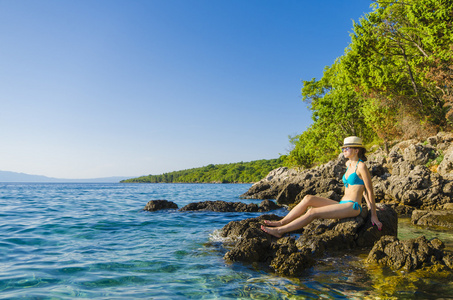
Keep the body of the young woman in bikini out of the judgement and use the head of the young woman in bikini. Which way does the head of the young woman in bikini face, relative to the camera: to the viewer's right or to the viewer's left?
to the viewer's left

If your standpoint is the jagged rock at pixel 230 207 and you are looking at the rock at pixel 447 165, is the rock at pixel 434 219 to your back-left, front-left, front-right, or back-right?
front-right

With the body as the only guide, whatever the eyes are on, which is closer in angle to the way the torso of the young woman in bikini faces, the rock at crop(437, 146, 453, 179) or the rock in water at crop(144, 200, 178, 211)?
the rock in water

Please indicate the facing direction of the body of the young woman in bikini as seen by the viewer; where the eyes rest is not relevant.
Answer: to the viewer's left

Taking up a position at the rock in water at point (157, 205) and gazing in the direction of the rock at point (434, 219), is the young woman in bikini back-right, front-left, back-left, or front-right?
front-right

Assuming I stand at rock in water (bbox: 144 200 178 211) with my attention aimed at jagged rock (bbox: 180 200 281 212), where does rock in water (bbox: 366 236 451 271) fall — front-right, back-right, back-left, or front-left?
front-right

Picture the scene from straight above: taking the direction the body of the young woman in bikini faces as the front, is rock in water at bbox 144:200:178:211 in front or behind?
in front

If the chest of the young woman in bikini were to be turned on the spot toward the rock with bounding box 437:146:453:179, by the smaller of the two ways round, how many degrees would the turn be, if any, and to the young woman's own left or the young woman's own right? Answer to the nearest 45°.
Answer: approximately 135° to the young woman's own right

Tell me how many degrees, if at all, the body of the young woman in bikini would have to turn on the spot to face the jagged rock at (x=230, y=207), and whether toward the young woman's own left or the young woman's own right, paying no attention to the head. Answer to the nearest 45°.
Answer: approximately 45° to the young woman's own right

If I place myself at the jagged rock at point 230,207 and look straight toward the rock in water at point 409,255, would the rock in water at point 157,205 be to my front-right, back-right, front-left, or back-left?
back-right

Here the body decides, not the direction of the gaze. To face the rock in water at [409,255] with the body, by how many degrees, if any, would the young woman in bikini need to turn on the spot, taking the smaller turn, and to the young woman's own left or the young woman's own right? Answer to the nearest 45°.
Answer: approximately 135° to the young woman's own left
